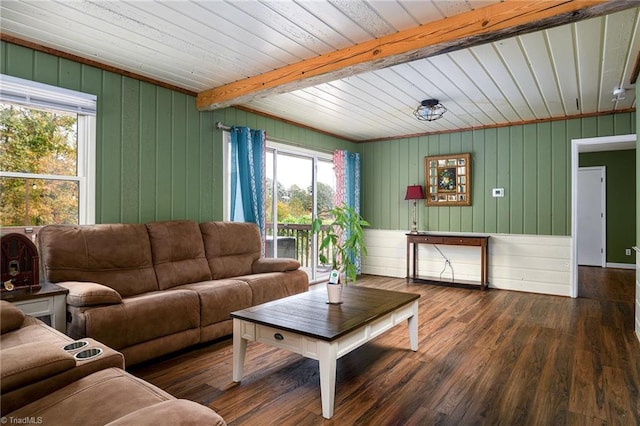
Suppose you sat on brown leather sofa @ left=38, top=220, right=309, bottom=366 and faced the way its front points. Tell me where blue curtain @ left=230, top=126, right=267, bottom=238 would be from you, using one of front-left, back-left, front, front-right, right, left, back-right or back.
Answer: left

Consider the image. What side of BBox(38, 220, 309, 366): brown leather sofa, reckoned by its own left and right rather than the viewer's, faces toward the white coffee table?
front

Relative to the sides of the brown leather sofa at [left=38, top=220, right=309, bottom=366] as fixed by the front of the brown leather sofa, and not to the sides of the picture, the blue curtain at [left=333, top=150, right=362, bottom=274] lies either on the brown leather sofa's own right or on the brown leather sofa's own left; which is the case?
on the brown leather sofa's own left

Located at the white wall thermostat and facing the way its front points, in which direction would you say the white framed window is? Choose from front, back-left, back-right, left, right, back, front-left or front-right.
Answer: front-right

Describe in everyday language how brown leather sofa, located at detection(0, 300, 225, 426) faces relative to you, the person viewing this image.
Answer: facing away from the viewer and to the right of the viewer

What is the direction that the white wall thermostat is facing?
toward the camera

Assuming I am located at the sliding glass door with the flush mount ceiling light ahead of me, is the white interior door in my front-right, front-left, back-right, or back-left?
front-left

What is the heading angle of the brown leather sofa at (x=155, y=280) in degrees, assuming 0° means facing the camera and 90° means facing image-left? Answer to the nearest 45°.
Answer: approximately 315°

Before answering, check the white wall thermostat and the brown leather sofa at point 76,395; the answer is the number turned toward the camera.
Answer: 1

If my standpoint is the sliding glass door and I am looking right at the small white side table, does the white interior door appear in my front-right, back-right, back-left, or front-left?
back-left

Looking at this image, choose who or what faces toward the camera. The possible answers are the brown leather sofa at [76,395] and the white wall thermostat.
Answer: the white wall thermostat

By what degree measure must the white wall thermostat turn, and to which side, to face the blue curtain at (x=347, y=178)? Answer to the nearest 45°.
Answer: approximately 90° to its right

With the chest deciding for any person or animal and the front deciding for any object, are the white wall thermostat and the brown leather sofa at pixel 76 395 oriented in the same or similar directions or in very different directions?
very different directions
